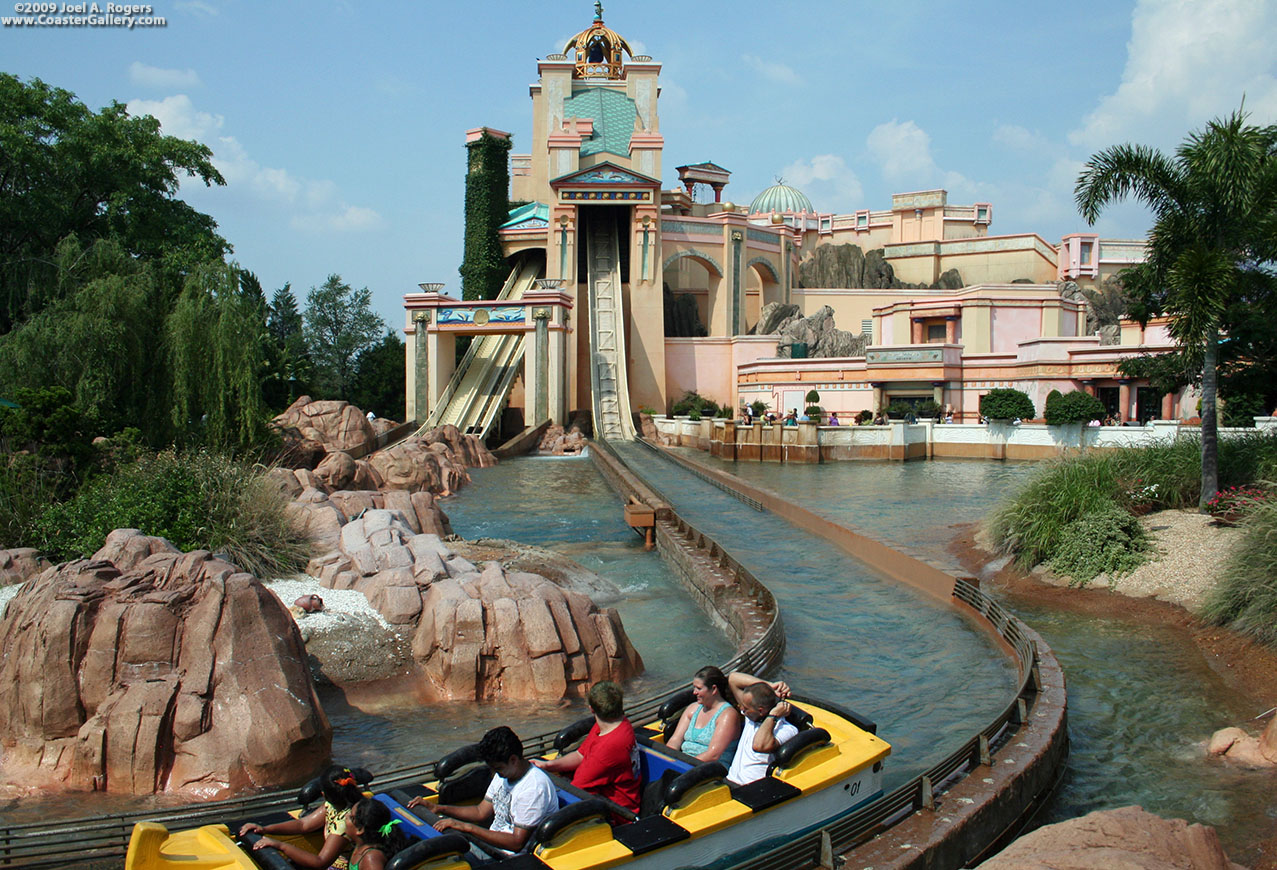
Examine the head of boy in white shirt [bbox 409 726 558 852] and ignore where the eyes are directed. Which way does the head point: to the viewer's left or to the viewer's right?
to the viewer's left

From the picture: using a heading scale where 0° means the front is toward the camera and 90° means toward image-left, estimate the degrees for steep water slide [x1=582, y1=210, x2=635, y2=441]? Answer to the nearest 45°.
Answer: approximately 0°

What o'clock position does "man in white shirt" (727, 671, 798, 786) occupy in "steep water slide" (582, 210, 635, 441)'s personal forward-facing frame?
The man in white shirt is roughly at 12 o'clock from the steep water slide.

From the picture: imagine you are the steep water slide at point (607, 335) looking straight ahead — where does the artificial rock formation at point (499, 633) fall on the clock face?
The artificial rock formation is roughly at 12 o'clock from the steep water slide.

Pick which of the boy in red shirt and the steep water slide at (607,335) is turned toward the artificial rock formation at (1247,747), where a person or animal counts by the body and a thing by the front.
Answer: the steep water slide

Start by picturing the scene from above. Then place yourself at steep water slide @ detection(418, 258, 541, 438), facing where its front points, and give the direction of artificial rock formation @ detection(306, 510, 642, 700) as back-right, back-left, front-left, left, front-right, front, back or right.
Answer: front-left

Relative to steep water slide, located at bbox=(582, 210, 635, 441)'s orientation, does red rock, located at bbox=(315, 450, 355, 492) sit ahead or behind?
ahead
